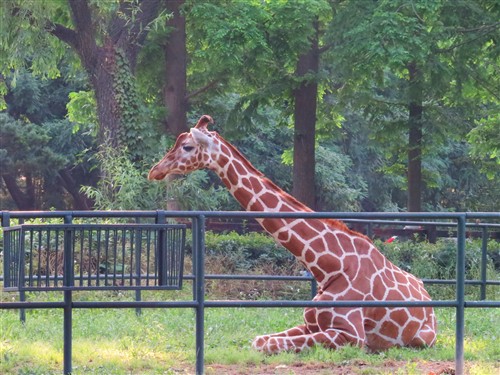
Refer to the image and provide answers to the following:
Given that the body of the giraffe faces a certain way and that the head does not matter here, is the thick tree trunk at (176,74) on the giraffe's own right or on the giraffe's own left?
on the giraffe's own right

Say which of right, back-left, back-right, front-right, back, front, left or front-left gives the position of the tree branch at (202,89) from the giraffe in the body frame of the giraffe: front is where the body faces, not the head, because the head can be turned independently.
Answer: right

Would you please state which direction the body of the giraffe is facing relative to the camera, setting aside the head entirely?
to the viewer's left

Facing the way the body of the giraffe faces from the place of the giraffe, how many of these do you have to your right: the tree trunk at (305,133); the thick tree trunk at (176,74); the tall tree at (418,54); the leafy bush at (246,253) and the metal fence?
4

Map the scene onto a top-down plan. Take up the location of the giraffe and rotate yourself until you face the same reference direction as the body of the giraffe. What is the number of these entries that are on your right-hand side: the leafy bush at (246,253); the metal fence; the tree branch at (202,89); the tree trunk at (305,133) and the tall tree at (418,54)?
4

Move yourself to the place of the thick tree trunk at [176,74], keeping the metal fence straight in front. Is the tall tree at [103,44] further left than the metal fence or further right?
right

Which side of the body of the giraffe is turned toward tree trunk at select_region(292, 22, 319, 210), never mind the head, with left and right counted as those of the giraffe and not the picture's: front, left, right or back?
right
